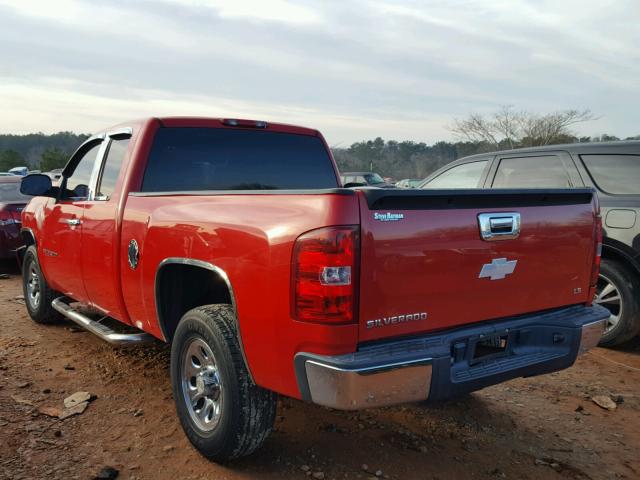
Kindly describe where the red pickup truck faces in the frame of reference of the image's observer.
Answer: facing away from the viewer and to the left of the viewer
